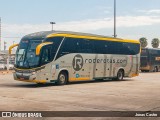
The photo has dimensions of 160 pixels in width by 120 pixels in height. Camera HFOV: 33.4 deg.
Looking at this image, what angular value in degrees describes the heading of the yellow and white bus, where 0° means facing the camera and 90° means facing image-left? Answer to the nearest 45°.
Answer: approximately 45°

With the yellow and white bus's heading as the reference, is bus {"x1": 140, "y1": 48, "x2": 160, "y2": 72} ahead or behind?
behind
